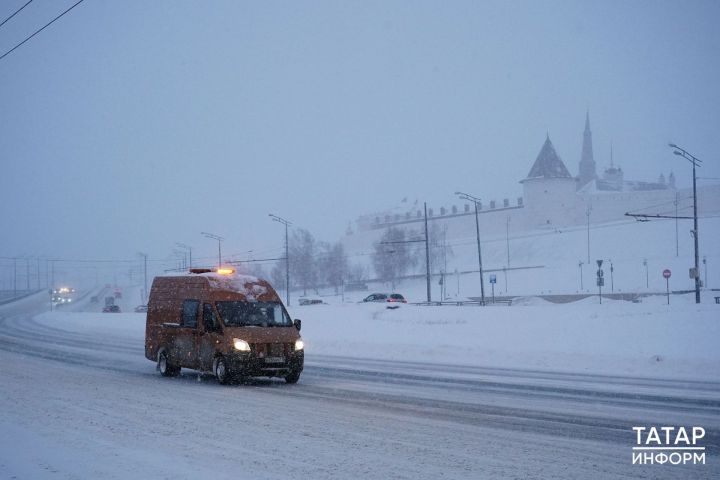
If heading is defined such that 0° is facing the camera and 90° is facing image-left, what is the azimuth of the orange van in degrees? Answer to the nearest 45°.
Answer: approximately 315°
